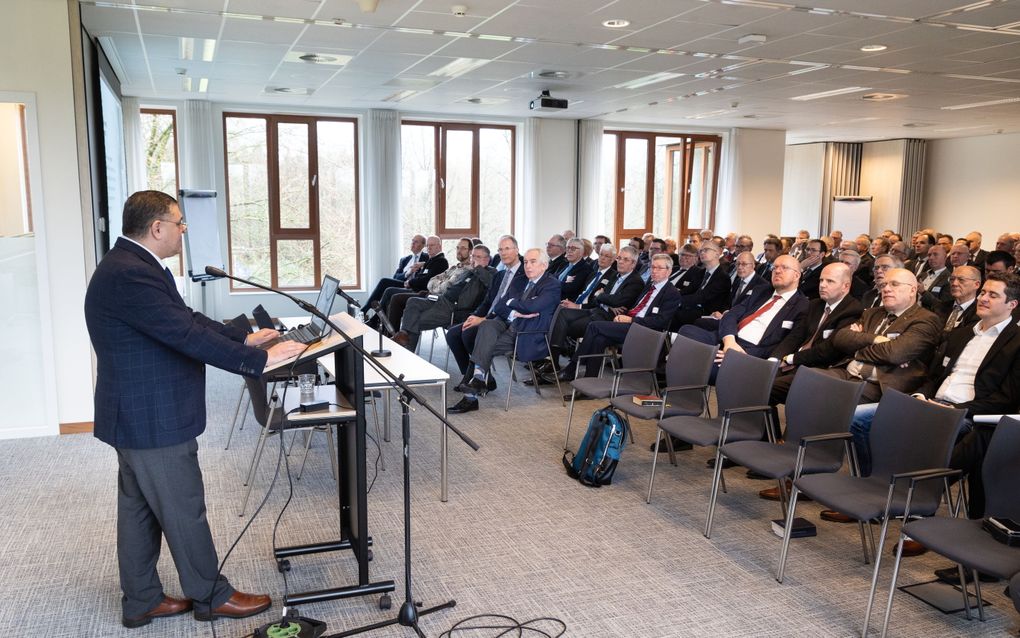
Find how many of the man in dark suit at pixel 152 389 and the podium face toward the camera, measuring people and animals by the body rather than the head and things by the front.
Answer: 0

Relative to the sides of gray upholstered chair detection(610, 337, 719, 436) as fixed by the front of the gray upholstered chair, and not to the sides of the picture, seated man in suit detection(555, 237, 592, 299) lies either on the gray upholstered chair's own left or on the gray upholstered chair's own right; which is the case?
on the gray upholstered chair's own right

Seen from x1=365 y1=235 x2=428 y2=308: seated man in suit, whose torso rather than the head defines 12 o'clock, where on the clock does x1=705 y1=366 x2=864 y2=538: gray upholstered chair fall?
The gray upholstered chair is roughly at 10 o'clock from the seated man in suit.

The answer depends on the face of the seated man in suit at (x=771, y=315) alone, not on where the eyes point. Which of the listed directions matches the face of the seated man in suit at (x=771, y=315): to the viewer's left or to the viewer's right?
to the viewer's left

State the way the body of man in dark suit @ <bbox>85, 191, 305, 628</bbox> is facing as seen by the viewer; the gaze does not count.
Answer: to the viewer's right

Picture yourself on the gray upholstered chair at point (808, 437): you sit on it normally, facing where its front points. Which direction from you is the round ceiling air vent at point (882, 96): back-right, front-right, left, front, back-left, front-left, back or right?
back-right

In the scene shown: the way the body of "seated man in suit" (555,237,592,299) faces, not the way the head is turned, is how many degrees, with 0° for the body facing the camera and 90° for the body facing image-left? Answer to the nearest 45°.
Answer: approximately 45°

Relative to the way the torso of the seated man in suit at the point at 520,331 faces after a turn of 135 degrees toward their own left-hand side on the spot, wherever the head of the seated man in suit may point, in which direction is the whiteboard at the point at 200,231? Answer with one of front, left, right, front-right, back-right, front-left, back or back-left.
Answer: back-left

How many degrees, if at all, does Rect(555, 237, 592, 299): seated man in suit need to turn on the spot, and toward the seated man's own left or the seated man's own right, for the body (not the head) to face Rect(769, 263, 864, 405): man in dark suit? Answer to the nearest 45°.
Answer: approximately 90° to the seated man's own left

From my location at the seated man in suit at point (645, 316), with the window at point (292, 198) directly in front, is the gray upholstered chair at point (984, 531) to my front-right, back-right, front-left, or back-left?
back-left

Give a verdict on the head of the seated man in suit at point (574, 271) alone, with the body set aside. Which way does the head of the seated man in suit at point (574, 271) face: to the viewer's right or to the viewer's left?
to the viewer's left

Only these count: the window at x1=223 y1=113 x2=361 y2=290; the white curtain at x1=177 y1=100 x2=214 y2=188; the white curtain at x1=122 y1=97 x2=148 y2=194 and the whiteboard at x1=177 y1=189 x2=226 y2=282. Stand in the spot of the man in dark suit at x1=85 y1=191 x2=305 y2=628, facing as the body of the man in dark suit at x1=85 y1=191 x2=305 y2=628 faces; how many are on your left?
4

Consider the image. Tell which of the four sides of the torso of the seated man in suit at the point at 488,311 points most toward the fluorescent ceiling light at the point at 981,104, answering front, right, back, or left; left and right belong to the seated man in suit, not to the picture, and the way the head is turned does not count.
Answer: back
